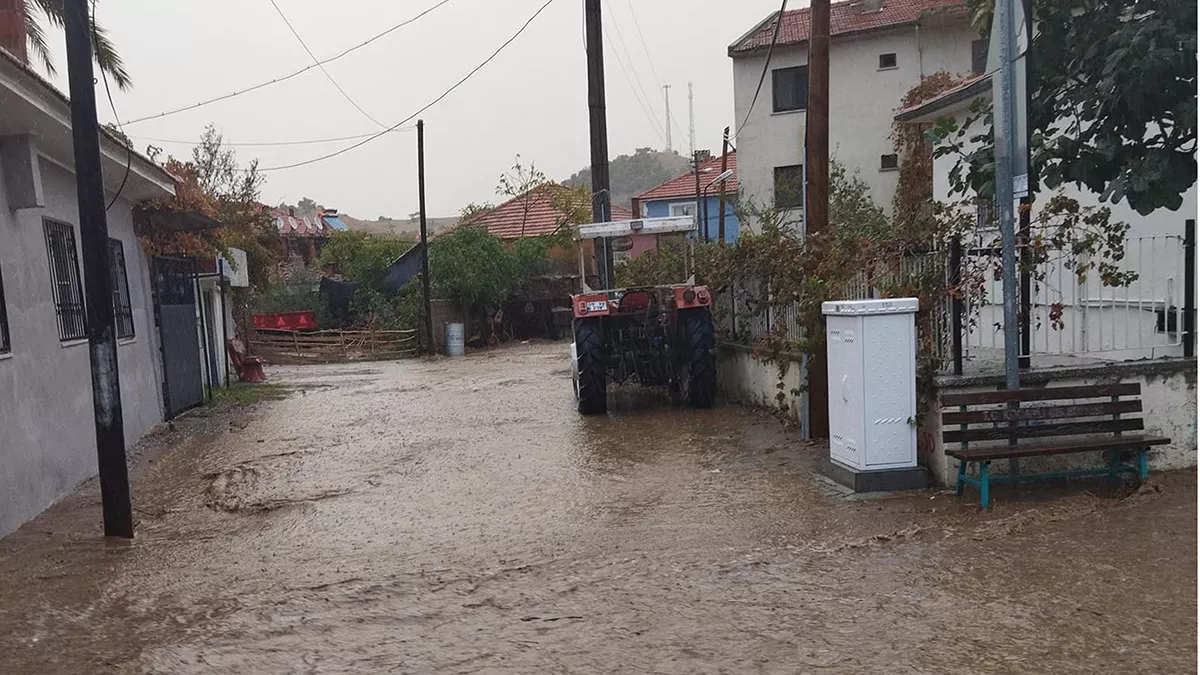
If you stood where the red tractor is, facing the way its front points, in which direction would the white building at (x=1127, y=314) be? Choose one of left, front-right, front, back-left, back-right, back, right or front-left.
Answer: back-right

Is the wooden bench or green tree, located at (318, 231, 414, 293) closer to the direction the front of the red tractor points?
the green tree

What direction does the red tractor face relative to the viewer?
away from the camera

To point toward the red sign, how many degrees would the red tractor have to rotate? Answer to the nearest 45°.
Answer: approximately 45° to its left

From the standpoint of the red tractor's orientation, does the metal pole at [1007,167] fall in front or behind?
behind

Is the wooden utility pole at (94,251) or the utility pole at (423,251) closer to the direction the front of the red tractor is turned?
the utility pole

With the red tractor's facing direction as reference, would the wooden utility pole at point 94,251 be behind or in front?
behind
